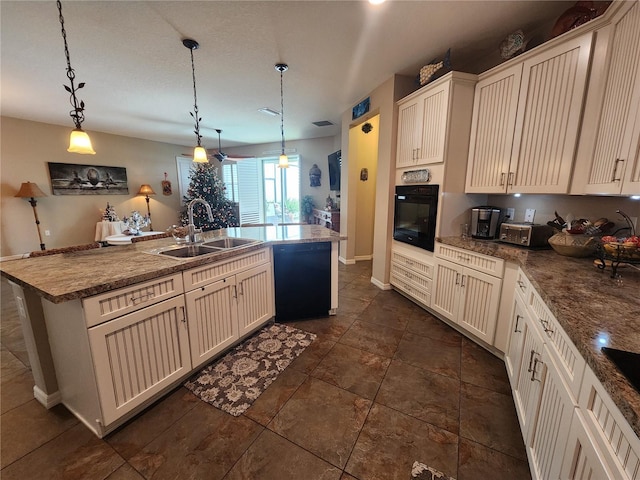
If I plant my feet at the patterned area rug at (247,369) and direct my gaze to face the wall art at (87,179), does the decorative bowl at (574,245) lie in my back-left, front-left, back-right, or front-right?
back-right

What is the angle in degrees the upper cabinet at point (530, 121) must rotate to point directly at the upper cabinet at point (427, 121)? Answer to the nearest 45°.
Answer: approximately 45° to its right

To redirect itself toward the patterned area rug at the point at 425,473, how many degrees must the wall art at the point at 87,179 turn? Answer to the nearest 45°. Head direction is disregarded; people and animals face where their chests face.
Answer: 0° — it already faces it

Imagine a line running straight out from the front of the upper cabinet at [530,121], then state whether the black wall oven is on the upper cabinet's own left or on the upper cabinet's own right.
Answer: on the upper cabinet's own right
